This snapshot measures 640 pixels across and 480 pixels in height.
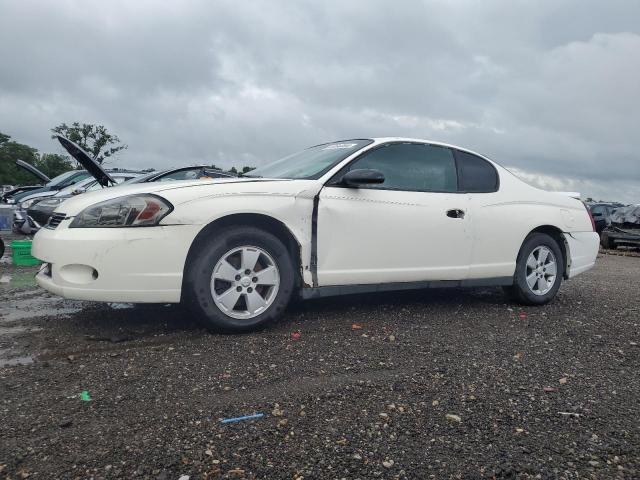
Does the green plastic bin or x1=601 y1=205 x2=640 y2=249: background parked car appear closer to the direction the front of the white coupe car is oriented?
the green plastic bin

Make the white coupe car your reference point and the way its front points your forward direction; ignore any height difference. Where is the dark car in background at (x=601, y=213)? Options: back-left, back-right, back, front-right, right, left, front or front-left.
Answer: back

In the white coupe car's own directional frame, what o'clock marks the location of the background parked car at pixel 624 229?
The background parked car is roughly at 6 o'clock from the white coupe car.

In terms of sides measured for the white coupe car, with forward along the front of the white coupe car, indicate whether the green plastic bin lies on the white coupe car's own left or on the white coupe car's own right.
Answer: on the white coupe car's own right

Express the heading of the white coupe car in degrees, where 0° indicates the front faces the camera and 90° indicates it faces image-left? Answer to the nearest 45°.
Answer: approximately 45°
